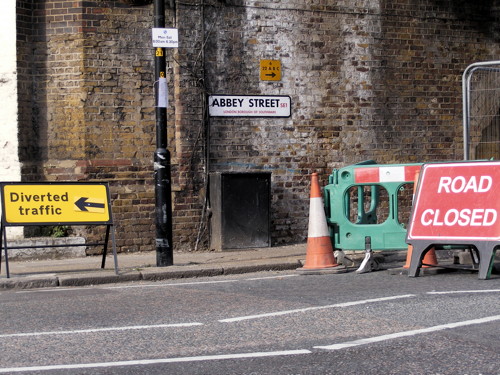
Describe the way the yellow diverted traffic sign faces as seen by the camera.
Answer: facing the viewer

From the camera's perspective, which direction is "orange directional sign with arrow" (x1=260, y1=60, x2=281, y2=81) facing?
toward the camera

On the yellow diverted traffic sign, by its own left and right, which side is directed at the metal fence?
left

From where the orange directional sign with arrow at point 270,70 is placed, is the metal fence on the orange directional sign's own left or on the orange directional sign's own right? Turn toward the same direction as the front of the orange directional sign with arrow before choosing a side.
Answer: on the orange directional sign's own left

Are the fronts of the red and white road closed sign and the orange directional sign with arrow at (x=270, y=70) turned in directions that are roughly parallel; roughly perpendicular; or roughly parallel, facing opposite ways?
roughly parallel

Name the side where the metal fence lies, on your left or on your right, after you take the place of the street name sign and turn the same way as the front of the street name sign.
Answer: on your left

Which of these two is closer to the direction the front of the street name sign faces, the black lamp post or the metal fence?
the black lamp post

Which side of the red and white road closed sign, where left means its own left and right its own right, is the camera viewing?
front

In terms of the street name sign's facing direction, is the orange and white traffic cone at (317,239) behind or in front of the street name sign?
in front

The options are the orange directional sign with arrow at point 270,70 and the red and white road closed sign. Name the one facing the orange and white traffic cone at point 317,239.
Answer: the orange directional sign with arrow

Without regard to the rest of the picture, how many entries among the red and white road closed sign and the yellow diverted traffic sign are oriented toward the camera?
2

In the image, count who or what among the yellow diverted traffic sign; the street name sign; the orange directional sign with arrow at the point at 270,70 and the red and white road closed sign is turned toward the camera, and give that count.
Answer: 4

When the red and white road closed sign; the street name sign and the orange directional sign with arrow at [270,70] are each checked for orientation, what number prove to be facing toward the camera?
3
